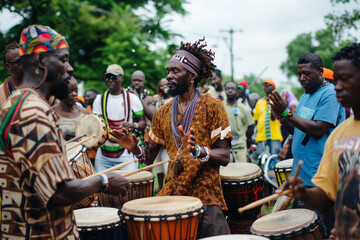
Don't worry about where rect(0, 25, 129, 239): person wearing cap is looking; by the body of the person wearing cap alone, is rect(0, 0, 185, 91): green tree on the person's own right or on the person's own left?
on the person's own left

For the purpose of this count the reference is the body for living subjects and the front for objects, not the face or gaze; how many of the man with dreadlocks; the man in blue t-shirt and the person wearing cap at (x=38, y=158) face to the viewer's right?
1

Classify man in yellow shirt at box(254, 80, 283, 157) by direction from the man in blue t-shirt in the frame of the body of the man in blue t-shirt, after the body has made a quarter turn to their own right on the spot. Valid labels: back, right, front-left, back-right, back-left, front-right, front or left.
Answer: front-right

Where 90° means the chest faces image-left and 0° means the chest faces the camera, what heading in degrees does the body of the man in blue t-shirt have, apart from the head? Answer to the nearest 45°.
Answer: approximately 45°

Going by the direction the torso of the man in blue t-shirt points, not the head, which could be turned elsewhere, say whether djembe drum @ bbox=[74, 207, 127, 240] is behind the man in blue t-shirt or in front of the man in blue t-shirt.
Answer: in front

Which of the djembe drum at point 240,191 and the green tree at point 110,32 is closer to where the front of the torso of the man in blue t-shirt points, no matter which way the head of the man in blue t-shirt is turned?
the djembe drum

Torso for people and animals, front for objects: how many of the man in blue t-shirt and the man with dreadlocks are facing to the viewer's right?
0

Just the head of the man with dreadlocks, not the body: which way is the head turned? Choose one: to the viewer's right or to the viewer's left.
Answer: to the viewer's left

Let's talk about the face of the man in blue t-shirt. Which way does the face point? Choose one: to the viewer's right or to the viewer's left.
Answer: to the viewer's left

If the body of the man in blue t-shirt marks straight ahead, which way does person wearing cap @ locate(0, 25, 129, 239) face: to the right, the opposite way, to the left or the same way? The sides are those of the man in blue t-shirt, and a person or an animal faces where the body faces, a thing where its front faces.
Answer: the opposite way

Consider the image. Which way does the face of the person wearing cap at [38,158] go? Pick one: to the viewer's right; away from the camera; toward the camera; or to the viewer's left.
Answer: to the viewer's right

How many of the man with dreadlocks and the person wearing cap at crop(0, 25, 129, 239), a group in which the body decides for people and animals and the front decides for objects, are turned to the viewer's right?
1

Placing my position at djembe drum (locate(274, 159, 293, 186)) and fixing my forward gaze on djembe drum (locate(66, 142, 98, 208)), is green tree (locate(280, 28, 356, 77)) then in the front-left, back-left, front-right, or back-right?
back-right

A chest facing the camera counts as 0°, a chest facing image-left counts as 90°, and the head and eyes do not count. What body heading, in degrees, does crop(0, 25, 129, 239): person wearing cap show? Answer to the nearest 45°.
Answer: approximately 270°
